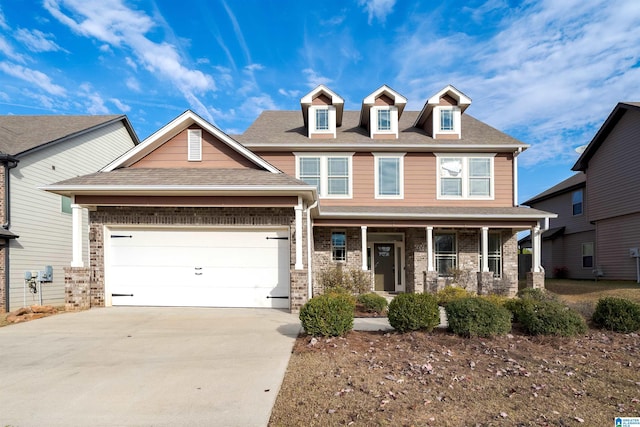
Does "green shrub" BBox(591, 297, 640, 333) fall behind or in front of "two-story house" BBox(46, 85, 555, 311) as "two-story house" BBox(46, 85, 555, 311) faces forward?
in front

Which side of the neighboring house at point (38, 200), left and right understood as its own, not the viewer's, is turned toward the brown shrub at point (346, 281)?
left

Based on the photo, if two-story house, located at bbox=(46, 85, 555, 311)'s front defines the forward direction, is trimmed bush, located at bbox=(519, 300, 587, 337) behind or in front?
in front

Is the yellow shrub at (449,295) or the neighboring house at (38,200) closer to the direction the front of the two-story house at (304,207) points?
the yellow shrub

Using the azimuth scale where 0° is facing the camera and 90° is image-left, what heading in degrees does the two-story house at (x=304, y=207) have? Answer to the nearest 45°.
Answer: approximately 0°

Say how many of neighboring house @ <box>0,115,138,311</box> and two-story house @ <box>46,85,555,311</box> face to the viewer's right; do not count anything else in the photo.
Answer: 0

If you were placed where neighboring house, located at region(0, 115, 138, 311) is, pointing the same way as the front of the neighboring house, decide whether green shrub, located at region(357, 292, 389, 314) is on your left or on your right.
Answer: on your left

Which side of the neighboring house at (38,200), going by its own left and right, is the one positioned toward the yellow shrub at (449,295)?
left

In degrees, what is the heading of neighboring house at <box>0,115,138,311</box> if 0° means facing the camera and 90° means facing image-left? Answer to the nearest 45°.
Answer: approximately 45°

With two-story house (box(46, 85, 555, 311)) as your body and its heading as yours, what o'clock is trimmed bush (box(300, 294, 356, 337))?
The trimmed bush is roughly at 12 o'clock from the two-story house.

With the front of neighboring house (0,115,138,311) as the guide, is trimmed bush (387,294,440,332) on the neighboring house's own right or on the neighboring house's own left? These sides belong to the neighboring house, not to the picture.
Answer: on the neighboring house's own left
